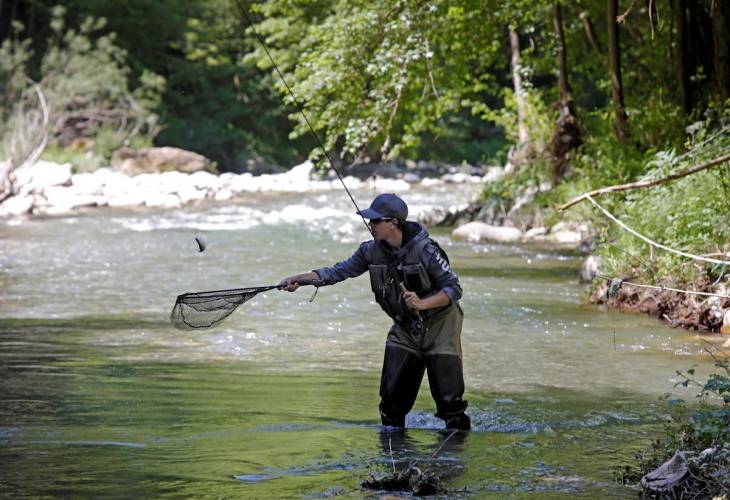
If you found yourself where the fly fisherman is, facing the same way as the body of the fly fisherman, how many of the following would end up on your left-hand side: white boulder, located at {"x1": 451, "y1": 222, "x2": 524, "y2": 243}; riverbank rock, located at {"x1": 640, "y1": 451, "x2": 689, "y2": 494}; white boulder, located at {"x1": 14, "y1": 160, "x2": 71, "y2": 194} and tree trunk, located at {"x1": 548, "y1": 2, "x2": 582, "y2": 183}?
1

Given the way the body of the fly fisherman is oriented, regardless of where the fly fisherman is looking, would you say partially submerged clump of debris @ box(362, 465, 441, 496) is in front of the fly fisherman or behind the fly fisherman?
in front

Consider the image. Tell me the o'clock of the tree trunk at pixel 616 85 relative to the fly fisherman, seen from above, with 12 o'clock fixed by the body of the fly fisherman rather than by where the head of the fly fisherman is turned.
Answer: The tree trunk is roughly at 5 o'clock from the fly fisherman.

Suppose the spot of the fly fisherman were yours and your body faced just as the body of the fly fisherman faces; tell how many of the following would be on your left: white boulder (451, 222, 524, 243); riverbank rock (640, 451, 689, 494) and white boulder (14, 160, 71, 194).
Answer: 1

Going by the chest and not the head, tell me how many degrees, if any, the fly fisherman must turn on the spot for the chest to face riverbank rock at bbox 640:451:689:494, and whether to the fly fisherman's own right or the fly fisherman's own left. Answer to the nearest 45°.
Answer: approximately 90° to the fly fisherman's own left

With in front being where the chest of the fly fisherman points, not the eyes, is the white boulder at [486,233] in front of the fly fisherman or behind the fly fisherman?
behind

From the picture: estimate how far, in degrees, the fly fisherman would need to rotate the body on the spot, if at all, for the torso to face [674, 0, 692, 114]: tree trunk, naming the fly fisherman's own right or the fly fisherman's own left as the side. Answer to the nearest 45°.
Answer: approximately 180°

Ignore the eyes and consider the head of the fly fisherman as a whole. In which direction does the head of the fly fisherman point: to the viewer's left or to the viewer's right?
to the viewer's left

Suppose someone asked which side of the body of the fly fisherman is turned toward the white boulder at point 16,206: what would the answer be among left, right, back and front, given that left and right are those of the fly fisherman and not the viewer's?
right
